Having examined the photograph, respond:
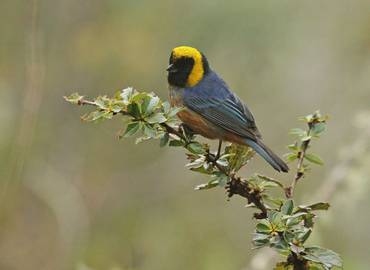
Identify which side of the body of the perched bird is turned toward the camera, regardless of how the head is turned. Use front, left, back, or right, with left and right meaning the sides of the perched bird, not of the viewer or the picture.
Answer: left
